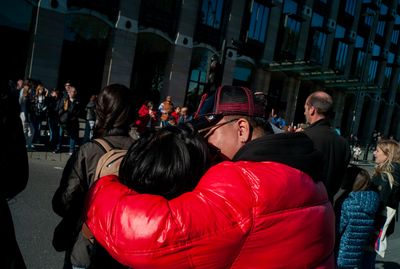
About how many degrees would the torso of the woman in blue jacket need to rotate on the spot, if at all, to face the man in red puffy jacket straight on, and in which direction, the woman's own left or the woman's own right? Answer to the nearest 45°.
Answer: approximately 135° to the woman's own left

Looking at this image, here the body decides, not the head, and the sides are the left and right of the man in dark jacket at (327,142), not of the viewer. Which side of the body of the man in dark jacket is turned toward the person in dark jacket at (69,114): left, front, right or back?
front

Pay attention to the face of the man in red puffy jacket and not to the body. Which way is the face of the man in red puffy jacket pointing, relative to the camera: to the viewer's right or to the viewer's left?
to the viewer's left

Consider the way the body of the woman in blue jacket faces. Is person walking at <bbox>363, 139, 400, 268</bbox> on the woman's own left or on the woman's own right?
on the woman's own right
